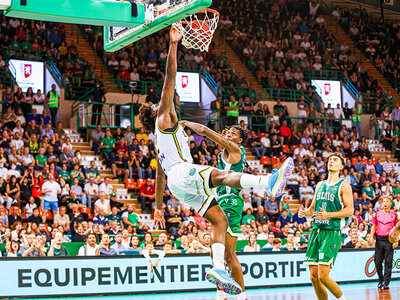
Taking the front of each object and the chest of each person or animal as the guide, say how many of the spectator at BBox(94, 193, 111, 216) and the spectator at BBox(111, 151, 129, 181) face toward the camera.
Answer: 2

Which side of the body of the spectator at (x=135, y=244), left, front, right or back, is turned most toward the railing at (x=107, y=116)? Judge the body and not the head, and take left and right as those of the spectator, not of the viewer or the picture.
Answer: back

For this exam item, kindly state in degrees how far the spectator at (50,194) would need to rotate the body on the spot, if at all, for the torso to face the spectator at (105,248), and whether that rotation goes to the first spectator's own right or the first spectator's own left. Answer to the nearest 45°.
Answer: approximately 45° to the first spectator's own left

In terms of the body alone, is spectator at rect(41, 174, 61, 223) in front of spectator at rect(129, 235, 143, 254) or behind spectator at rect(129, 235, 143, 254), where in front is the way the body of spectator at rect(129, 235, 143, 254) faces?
behind

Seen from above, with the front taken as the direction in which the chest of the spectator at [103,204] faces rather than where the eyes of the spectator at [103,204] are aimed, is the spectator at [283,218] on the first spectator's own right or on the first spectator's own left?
on the first spectator's own left

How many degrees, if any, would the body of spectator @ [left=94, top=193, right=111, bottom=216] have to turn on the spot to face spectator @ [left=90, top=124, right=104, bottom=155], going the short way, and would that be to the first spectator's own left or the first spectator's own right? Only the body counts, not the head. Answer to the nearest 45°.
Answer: approximately 180°

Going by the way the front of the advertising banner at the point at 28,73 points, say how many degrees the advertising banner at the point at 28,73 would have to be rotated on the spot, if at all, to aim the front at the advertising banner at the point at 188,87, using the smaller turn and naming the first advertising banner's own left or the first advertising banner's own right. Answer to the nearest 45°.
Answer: approximately 90° to the first advertising banner's own left

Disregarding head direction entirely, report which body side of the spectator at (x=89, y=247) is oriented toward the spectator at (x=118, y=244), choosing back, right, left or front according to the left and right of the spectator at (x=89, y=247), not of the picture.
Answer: left
